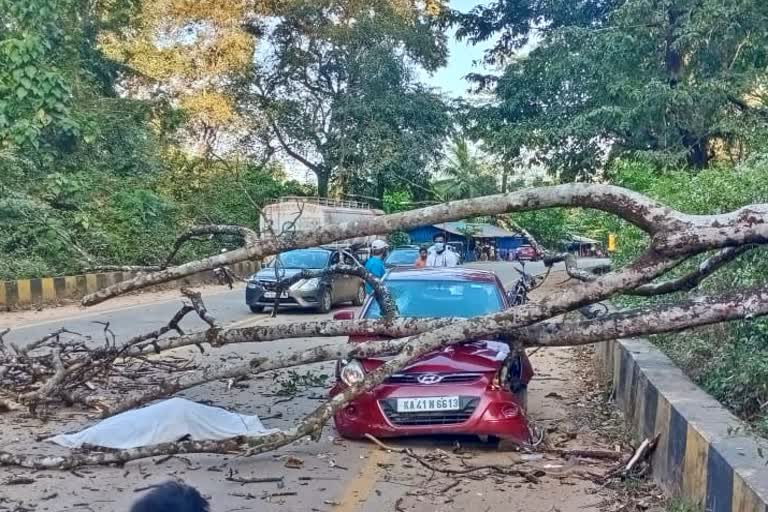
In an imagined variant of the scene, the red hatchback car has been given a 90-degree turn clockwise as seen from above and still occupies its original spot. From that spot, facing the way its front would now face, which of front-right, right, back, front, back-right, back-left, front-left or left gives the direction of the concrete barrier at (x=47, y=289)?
front-right

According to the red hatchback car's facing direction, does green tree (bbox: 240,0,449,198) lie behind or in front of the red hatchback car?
behind

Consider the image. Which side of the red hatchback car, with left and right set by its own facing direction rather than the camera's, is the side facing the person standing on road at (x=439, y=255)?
back

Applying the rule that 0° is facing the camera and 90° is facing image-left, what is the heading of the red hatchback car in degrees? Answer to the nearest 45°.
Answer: approximately 0°

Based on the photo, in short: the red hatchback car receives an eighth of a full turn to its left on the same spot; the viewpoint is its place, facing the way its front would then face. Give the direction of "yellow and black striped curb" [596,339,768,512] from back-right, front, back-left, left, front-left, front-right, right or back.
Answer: front

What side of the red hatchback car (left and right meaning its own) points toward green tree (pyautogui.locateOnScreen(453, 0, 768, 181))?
back
